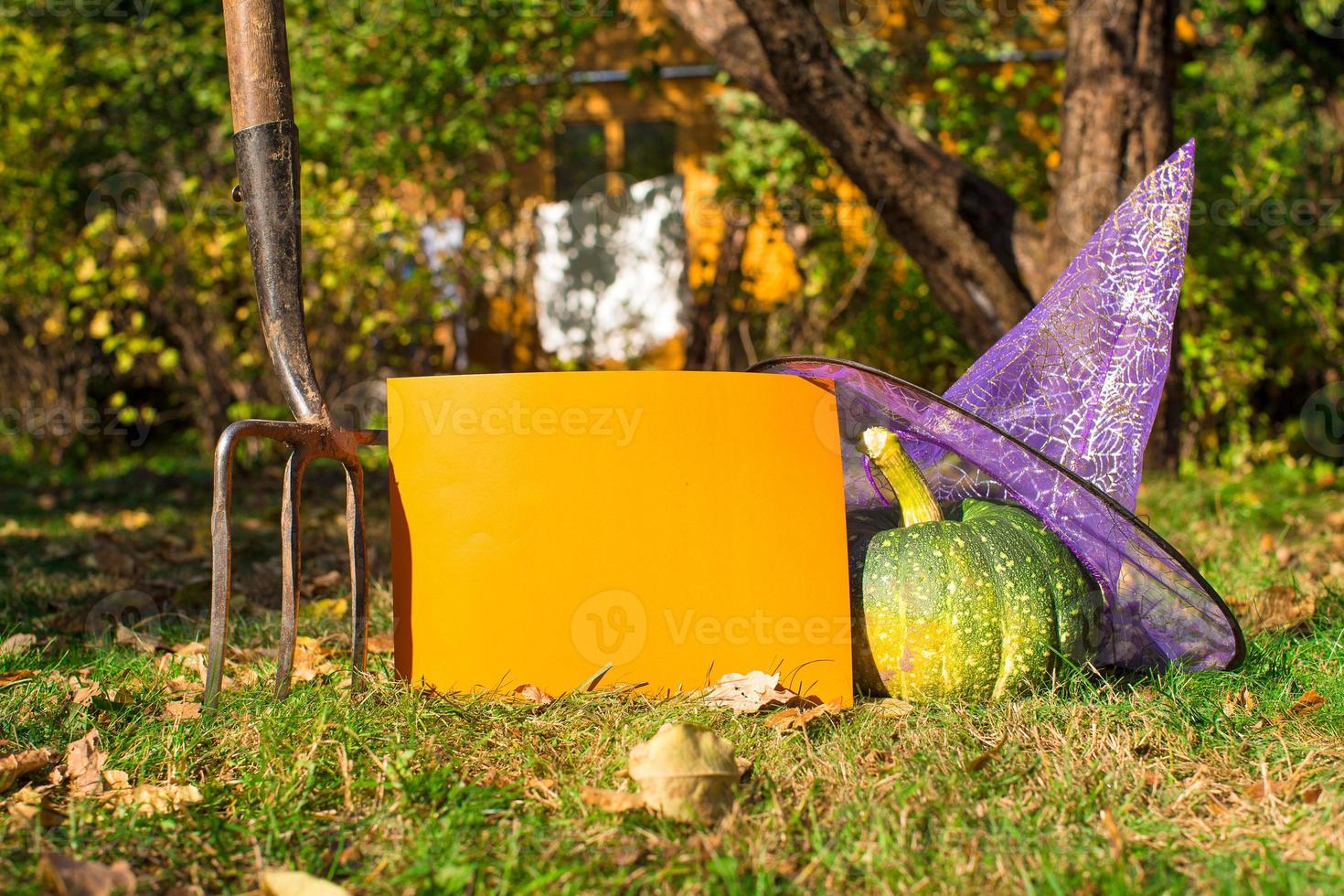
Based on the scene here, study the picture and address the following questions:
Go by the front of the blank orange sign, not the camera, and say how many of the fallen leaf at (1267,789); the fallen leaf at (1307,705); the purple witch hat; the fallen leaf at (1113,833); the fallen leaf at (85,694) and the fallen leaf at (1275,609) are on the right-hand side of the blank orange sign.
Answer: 1

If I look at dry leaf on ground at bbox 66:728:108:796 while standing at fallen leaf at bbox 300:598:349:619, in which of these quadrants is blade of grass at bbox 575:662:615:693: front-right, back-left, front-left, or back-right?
front-left

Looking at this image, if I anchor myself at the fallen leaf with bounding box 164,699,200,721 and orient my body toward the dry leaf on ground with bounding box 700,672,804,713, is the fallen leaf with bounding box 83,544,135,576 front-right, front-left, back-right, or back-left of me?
back-left

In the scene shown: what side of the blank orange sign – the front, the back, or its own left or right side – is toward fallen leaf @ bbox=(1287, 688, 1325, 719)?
left

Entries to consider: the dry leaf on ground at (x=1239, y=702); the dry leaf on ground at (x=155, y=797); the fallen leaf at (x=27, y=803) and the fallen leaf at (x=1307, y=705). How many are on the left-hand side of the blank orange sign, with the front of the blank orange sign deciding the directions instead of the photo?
2

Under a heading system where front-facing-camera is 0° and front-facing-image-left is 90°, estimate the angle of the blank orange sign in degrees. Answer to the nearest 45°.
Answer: approximately 0°

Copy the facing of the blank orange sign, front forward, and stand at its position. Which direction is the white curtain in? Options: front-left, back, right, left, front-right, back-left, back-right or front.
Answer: back

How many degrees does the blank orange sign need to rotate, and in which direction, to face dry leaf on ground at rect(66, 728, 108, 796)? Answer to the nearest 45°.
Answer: approximately 90° to its right

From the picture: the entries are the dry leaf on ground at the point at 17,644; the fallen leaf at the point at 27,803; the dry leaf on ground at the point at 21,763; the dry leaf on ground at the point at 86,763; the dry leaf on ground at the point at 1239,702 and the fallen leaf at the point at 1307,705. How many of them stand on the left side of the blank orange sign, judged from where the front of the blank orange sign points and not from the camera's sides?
2
